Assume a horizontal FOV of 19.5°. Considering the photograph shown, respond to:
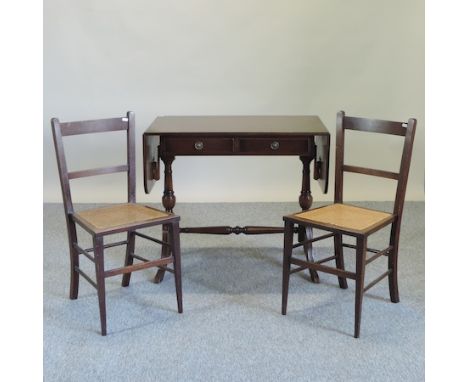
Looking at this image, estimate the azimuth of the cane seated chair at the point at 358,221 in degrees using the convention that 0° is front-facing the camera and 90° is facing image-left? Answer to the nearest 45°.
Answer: approximately 45°

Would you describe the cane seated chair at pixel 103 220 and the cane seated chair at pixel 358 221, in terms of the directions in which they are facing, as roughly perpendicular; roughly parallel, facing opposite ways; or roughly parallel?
roughly perpendicular

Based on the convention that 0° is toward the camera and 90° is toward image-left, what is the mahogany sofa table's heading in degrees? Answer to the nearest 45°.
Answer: approximately 0°

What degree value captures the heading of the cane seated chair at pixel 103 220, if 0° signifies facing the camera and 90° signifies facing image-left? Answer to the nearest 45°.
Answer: approximately 315°

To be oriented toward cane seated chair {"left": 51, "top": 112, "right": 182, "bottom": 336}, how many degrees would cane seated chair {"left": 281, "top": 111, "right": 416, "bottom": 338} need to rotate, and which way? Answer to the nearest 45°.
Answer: approximately 45° to its right
